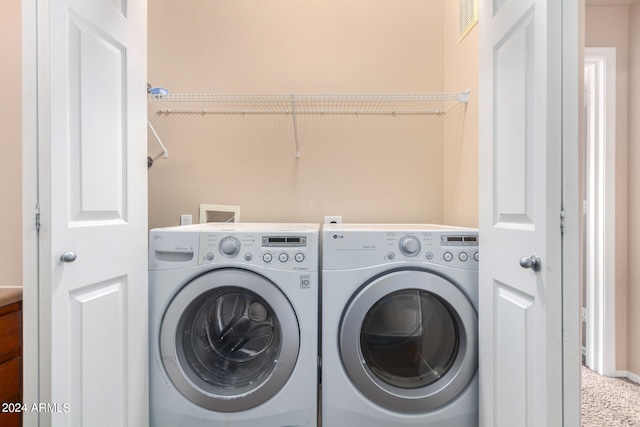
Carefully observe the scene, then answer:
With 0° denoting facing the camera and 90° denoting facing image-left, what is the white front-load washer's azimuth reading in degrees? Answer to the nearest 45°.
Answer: approximately 0°

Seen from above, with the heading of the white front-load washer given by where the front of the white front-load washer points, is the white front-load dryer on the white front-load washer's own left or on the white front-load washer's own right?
on the white front-load washer's own left

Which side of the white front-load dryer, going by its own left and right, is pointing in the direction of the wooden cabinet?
right

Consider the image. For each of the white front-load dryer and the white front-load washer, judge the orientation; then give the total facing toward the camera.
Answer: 2

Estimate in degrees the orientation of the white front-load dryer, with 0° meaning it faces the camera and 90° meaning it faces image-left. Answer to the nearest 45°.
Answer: approximately 0°

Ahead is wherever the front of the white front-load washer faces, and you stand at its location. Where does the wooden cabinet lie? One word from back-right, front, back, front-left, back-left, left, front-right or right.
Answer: right
